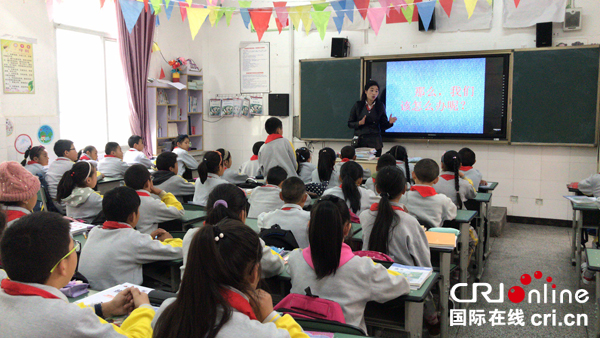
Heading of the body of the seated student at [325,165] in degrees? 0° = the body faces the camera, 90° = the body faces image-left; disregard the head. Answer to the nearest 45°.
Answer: approximately 180°

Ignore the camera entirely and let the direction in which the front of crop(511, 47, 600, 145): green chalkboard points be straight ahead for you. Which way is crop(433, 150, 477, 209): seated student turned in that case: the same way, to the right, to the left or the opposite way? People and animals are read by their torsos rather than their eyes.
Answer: the opposite way

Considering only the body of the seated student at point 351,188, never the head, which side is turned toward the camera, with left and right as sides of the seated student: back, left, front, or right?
back

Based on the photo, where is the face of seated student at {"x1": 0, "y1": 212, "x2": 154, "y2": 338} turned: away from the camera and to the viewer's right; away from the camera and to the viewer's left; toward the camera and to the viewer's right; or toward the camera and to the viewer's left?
away from the camera and to the viewer's right

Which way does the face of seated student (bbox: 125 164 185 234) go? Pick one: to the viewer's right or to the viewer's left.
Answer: to the viewer's right

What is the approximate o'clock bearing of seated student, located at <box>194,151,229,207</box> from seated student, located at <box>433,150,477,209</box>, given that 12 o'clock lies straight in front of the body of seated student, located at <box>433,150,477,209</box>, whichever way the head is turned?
seated student, located at <box>194,151,229,207</box> is roughly at 9 o'clock from seated student, located at <box>433,150,477,209</box>.

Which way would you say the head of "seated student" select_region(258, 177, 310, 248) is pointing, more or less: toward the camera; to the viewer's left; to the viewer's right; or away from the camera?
away from the camera

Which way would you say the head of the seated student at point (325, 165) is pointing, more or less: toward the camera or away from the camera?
away from the camera

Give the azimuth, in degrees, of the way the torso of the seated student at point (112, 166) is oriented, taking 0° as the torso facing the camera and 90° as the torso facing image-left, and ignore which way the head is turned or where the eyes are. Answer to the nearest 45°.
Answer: approximately 225°

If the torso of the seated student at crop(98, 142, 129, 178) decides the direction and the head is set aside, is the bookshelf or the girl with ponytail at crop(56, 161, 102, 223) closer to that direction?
the bookshelf
